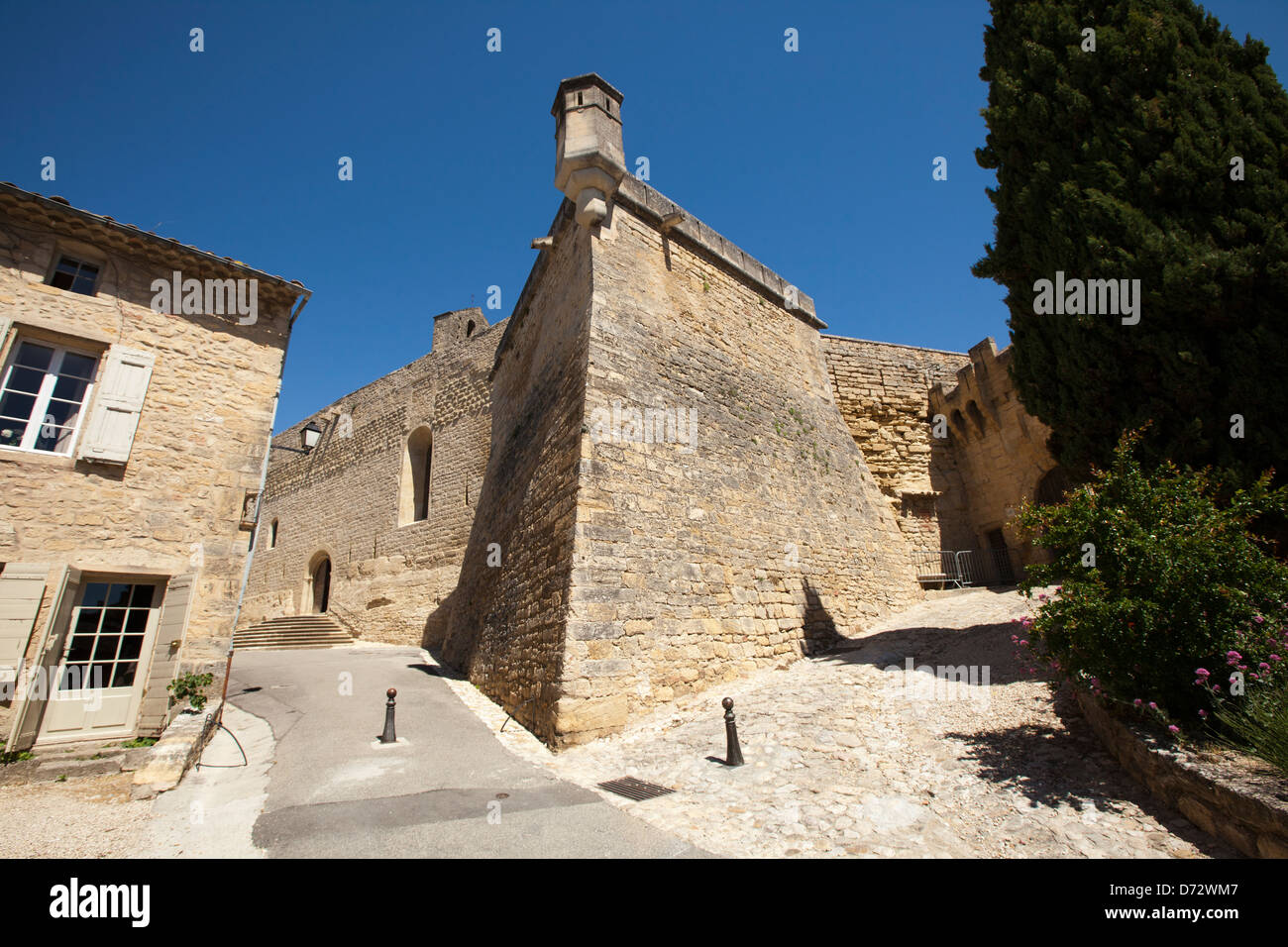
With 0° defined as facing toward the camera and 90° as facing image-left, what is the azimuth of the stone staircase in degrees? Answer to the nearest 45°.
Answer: approximately 0°

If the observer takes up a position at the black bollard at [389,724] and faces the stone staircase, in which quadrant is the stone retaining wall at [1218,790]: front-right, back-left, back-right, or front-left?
back-right

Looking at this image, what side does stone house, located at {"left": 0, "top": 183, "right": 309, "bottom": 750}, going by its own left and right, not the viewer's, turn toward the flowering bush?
front

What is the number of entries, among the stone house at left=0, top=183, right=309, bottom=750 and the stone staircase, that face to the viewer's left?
0

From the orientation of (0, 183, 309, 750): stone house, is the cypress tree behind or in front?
in front

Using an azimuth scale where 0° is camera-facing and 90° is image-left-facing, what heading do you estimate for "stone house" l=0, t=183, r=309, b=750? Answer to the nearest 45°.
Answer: approximately 315°
